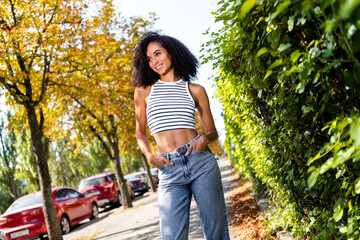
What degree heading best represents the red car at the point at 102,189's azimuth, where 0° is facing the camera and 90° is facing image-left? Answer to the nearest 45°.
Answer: approximately 225°

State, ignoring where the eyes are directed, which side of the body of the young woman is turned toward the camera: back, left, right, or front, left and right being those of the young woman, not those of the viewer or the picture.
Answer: front

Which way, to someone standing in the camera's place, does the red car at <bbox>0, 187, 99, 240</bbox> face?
facing away from the viewer and to the right of the viewer

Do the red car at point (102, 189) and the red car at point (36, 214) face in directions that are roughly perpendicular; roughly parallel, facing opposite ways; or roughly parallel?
roughly parallel

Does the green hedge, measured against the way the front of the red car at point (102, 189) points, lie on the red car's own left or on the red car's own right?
on the red car's own right

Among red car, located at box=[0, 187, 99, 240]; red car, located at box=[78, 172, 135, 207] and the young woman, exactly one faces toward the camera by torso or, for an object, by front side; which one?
the young woman

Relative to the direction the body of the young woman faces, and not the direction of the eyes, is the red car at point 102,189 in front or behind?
behind

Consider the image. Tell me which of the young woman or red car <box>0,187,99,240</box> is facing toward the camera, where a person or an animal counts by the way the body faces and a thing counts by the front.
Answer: the young woman
